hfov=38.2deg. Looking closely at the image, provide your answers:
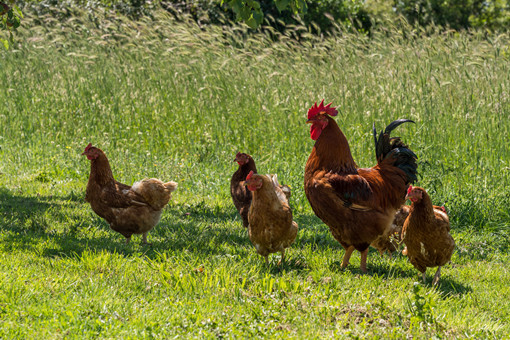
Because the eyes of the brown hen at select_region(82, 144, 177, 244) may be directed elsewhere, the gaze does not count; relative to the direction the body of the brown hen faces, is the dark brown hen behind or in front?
behind

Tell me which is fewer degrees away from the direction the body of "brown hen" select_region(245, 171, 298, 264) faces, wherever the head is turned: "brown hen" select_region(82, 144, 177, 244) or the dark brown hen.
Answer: the brown hen

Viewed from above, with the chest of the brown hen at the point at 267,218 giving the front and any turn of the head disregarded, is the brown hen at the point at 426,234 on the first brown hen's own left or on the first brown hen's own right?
on the first brown hen's own left

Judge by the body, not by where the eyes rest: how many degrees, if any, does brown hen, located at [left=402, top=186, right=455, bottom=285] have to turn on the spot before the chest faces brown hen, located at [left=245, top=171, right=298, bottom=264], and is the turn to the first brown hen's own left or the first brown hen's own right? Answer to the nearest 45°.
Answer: approximately 45° to the first brown hen's own right

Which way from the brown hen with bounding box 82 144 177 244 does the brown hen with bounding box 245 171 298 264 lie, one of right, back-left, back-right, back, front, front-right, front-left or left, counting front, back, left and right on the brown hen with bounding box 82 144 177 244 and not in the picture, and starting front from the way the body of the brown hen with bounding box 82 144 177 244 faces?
back-left

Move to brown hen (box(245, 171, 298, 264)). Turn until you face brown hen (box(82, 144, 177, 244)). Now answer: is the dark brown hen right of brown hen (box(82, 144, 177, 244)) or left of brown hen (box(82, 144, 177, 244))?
right

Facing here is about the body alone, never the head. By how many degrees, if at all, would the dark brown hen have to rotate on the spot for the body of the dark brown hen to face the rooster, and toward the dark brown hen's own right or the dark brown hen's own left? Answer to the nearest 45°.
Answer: approximately 90° to the dark brown hen's own left

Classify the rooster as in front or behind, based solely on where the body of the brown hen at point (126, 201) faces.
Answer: behind

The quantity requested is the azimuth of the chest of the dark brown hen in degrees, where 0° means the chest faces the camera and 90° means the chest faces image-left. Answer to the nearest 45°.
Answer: approximately 45°

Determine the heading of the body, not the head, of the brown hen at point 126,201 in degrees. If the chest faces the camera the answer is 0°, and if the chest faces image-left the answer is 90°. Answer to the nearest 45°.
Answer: approximately 90°
